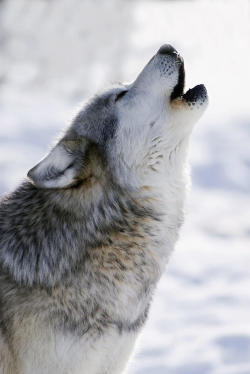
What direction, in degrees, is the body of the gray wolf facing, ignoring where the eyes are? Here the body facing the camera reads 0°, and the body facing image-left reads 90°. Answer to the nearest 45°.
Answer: approximately 270°
